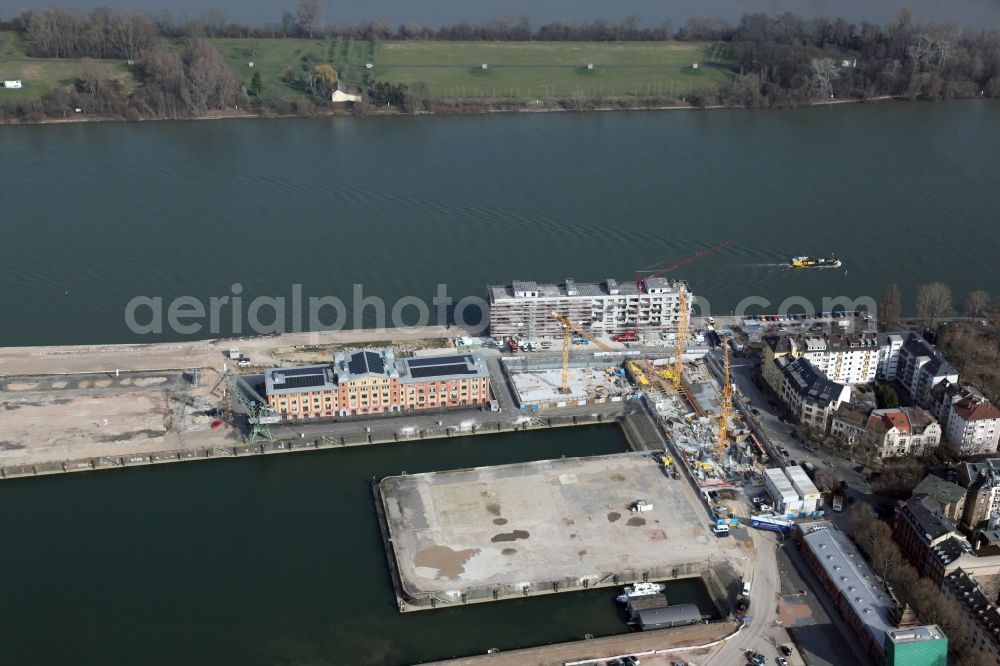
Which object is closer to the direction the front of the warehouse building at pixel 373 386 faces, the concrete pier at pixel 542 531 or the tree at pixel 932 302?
the concrete pier

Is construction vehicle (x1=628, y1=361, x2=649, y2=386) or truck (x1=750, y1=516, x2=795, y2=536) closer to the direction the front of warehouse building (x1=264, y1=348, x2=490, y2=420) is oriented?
the truck

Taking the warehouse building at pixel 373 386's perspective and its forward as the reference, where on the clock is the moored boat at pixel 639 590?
The moored boat is roughly at 11 o'clock from the warehouse building.

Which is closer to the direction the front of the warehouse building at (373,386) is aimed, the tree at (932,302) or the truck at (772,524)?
the truck

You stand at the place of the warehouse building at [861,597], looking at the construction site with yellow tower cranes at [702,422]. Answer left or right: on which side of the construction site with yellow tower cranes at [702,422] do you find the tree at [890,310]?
right

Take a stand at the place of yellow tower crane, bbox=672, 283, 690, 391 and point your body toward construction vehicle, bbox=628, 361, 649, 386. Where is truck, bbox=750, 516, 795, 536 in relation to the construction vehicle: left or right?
left

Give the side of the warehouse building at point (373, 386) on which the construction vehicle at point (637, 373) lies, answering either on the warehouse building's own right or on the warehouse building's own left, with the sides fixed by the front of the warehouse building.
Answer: on the warehouse building's own left

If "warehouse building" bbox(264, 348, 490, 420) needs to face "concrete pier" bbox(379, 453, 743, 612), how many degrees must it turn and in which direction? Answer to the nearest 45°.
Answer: approximately 45° to its left

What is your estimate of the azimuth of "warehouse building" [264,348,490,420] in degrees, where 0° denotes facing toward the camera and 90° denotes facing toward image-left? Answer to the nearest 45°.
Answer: approximately 0°

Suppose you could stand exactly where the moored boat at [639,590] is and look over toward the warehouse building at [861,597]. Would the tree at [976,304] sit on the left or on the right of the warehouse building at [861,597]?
left

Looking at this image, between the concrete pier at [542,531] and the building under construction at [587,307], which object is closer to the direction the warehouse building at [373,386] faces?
the concrete pier
